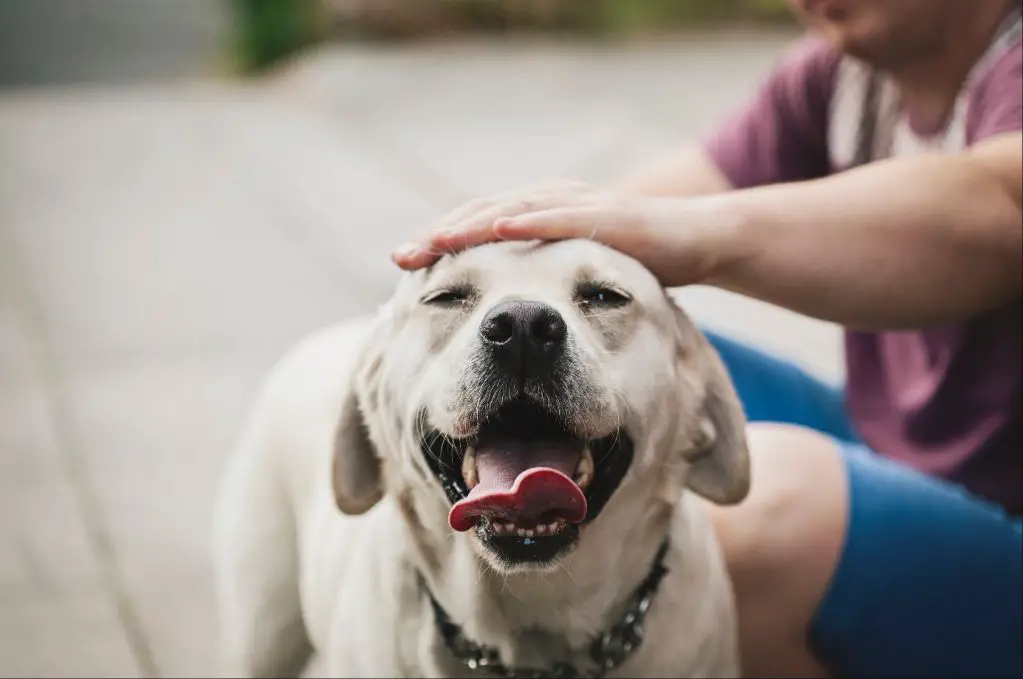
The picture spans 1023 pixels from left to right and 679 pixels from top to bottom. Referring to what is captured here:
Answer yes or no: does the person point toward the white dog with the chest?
yes

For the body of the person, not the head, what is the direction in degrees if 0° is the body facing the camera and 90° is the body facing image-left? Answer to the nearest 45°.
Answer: approximately 45°
